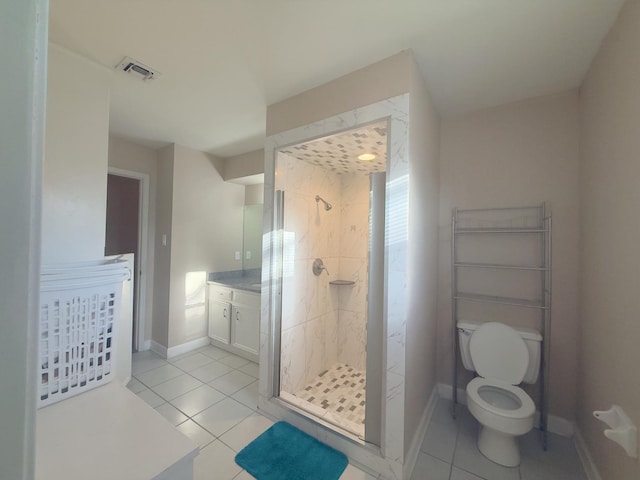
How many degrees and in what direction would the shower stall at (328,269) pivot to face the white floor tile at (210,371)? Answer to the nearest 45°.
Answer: approximately 45° to its right

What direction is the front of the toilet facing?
toward the camera

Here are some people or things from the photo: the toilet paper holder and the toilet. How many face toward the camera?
1

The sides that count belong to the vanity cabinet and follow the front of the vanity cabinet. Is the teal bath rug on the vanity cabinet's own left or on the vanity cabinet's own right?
on the vanity cabinet's own left

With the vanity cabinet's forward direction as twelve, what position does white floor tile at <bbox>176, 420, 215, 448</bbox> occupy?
The white floor tile is roughly at 11 o'clock from the vanity cabinet.

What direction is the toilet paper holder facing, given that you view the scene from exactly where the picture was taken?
facing to the left of the viewer

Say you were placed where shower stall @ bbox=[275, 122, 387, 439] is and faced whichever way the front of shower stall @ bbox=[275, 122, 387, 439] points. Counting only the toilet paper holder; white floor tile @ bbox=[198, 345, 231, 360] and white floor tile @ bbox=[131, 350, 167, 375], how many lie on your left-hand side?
1

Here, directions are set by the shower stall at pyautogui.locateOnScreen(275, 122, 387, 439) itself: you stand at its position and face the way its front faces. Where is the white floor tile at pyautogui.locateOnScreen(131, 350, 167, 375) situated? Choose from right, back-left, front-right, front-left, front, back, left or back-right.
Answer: front-right

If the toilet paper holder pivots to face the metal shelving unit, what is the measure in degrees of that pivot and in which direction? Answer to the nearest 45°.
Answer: approximately 45° to its right

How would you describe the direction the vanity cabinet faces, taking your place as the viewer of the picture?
facing the viewer and to the left of the viewer

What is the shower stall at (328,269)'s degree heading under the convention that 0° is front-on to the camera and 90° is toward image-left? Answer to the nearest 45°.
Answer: approximately 45°

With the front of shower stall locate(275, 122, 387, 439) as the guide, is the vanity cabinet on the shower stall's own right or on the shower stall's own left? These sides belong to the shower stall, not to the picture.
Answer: on the shower stall's own right

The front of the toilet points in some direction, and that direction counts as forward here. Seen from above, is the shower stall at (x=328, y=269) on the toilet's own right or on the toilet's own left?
on the toilet's own right

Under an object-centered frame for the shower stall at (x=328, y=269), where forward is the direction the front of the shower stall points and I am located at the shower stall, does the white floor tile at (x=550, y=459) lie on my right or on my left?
on my left
